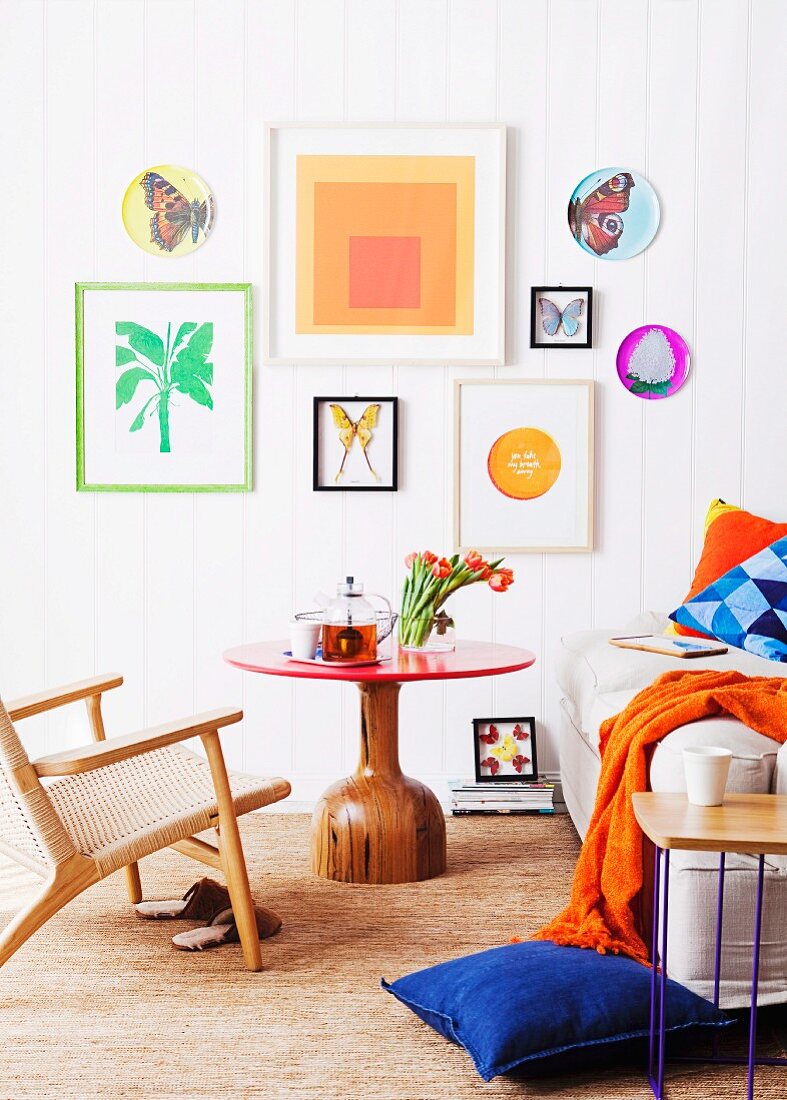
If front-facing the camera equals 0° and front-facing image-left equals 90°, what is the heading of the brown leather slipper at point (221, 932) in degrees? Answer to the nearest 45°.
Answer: approximately 270°

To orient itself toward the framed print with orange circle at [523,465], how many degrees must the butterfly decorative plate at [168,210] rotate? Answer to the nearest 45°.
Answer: approximately 90° to its left

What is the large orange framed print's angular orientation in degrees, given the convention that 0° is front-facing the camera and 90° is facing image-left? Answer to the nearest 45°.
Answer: approximately 0°

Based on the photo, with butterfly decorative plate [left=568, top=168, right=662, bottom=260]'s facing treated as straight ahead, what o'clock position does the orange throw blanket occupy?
The orange throw blanket is roughly at 12 o'clock from the butterfly decorative plate.

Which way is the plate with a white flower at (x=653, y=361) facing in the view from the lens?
facing the viewer

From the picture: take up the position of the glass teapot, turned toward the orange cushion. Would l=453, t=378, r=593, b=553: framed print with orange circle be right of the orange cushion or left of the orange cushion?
left

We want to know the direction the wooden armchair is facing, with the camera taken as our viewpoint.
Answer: facing away from the viewer and to the right of the viewer

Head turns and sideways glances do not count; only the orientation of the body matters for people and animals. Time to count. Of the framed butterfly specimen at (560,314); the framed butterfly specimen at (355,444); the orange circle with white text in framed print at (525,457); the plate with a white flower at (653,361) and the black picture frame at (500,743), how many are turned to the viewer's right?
0

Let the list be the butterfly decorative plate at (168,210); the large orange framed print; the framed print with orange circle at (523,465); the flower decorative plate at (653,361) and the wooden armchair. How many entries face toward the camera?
4

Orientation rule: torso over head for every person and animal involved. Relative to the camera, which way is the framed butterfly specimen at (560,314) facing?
toward the camera

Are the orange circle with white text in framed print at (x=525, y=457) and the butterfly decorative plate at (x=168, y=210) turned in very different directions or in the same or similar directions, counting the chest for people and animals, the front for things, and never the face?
same or similar directions

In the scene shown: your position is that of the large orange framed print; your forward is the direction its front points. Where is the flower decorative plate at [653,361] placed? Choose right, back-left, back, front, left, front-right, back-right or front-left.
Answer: left

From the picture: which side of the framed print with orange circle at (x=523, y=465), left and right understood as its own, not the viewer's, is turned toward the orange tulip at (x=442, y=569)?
front
